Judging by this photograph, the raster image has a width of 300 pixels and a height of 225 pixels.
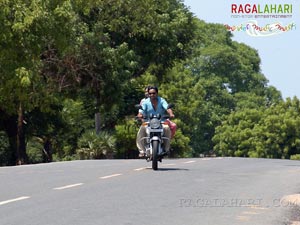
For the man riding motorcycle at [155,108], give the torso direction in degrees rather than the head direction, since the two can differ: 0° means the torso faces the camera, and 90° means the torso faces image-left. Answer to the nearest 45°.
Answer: approximately 0°

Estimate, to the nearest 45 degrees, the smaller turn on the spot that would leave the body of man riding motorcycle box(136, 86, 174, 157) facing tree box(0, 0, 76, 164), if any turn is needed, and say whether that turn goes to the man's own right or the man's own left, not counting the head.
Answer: approximately 135° to the man's own right

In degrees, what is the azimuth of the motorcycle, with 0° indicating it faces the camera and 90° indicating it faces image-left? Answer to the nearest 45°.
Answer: approximately 0°
